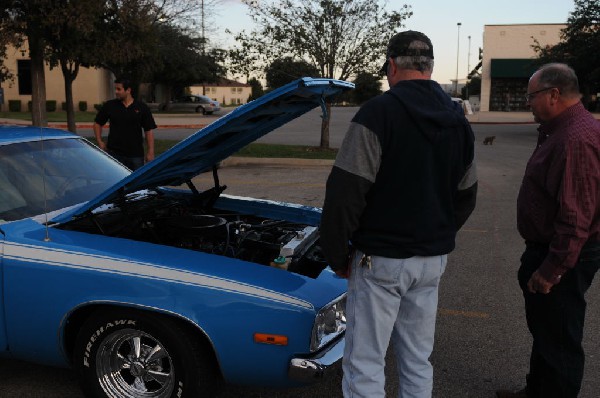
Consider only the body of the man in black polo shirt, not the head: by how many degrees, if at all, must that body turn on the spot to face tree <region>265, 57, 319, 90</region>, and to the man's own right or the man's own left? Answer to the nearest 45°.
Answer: approximately 135° to the man's own left

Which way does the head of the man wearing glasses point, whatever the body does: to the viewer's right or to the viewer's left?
to the viewer's left

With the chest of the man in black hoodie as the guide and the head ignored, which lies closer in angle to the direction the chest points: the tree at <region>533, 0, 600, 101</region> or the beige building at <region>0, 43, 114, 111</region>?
the beige building

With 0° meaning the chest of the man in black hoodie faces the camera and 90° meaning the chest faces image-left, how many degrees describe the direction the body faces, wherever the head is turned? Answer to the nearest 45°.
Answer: approximately 135°

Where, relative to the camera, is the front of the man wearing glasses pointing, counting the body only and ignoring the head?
to the viewer's left

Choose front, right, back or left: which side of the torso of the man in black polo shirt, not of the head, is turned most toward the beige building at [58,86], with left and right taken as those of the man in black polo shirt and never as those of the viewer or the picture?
back

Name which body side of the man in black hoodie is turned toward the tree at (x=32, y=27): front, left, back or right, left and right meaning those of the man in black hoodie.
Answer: front

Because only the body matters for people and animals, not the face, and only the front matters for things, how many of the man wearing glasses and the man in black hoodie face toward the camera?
0

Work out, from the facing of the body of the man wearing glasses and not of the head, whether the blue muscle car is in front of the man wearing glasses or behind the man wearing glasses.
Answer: in front

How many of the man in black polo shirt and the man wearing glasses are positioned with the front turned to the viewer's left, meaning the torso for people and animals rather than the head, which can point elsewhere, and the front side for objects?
1

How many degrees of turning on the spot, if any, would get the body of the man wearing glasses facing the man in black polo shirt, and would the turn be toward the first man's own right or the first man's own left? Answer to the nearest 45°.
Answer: approximately 45° to the first man's own right

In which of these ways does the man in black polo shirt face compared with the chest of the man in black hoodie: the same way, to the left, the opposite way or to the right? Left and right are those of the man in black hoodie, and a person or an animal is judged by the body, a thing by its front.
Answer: the opposite way

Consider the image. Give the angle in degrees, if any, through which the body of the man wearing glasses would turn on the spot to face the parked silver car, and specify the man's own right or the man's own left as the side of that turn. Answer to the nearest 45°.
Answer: approximately 45° to the man's own right

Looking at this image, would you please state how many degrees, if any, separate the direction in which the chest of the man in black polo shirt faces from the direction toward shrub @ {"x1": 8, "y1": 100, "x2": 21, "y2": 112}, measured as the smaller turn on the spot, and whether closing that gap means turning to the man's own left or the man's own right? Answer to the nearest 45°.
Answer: approximately 180°

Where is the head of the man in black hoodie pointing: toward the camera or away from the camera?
away from the camera
